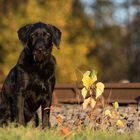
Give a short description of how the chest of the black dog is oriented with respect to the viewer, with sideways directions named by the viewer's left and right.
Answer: facing the viewer and to the right of the viewer

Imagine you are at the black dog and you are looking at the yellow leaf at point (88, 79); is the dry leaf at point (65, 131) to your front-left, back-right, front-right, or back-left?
front-right
